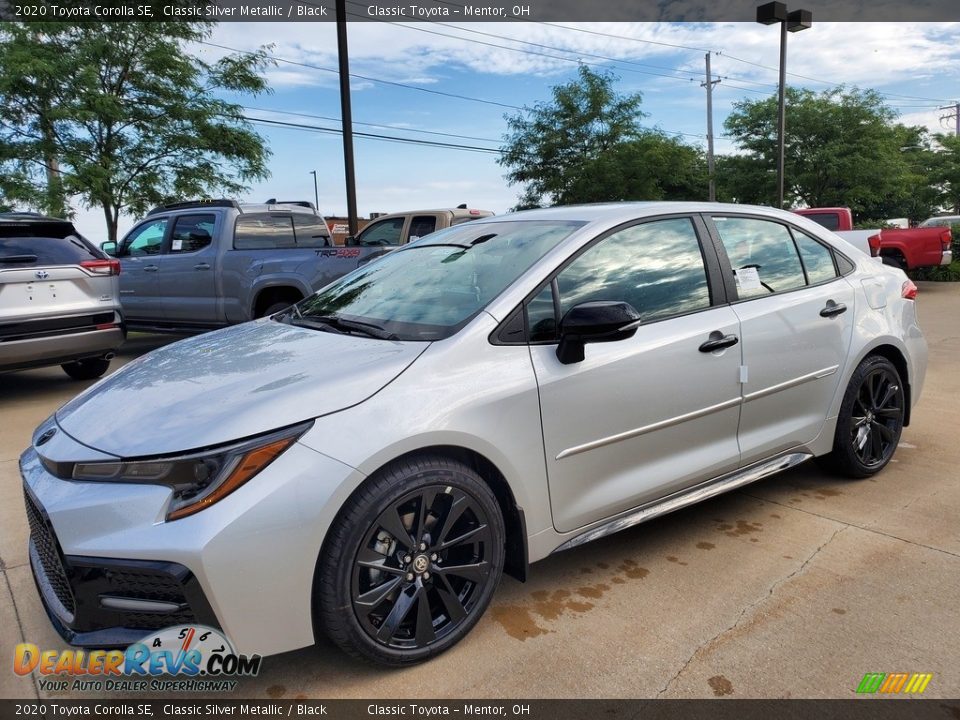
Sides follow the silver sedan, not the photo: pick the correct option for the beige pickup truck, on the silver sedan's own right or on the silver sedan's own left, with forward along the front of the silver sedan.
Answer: on the silver sedan's own right

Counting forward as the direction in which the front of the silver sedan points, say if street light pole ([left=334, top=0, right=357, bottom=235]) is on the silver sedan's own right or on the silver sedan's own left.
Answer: on the silver sedan's own right

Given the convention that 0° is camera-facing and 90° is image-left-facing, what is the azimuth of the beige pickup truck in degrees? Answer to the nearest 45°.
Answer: approximately 90°

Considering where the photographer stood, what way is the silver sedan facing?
facing the viewer and to the left of the viewer

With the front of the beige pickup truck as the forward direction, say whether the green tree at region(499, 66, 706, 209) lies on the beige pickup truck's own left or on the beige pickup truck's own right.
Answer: on the beige pickup truck's own right

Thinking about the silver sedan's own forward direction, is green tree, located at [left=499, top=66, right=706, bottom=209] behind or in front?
behind

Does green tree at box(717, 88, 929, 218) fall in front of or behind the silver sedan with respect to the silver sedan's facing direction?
behind

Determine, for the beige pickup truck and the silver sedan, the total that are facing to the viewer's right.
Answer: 0

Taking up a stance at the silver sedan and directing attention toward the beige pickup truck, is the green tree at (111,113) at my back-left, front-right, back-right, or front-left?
front-left

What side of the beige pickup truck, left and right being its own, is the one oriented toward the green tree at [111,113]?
front

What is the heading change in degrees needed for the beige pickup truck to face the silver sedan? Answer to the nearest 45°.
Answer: approximately 90° to its left

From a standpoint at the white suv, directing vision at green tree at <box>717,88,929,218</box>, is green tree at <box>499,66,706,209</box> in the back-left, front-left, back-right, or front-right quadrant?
front-left

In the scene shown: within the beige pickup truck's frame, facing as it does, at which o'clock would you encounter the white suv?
The white suv is roughly at 10 o'clock from the beige pickup truck.
